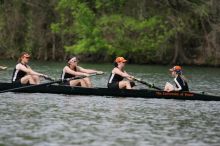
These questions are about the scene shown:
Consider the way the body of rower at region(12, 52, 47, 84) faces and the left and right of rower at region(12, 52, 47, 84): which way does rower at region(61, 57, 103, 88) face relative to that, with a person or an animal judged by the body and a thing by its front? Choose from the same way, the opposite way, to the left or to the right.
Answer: the same way

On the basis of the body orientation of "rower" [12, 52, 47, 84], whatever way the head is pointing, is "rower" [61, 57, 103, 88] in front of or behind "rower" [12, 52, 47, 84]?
in front

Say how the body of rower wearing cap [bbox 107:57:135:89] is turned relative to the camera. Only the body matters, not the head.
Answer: to the viewer's right

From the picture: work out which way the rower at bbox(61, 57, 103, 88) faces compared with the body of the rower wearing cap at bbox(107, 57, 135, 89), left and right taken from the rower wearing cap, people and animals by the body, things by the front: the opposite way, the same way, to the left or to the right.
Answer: the same way

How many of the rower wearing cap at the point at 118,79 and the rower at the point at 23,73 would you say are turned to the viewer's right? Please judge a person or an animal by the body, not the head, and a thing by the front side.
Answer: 2

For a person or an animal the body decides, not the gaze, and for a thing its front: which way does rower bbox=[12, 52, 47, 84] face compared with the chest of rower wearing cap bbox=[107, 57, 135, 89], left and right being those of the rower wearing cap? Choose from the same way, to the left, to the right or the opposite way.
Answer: the same way

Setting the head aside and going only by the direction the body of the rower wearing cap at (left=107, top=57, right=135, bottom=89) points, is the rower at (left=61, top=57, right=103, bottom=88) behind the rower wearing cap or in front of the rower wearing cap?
behind

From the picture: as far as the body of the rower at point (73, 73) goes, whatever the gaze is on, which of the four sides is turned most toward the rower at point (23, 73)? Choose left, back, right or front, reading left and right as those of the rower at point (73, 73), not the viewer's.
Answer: back

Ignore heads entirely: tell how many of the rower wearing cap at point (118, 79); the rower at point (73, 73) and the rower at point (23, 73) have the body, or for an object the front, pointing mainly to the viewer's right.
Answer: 3

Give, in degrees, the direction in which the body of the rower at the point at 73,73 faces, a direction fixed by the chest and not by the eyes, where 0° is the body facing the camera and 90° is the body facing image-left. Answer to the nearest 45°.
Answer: approximately 270°

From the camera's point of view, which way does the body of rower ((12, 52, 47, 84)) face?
to the viewer's right

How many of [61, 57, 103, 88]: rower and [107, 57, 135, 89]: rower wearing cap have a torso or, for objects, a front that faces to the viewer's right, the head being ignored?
2

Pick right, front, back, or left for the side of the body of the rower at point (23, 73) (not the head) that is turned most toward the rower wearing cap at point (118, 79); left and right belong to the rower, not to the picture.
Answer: front
